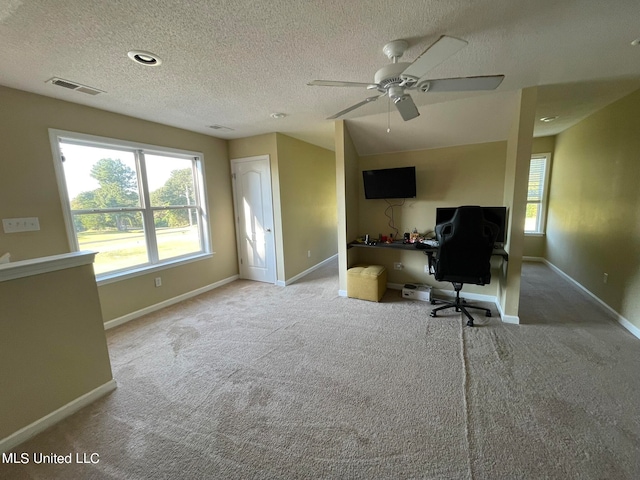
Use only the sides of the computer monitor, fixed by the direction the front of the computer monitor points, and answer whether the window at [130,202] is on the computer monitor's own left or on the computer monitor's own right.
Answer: on the computer monitor's own right

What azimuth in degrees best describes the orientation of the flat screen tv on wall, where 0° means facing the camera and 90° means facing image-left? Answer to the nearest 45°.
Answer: approximately 0°

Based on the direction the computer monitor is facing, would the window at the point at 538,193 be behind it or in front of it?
behind

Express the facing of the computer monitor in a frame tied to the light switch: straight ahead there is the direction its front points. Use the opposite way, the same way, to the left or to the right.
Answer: to the right

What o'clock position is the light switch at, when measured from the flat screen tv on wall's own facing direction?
The light switch is roughly at 2 o'clock from the flat screen tv on wall.

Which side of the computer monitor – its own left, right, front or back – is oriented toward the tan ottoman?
right

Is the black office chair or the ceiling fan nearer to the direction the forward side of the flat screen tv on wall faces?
the ceiling fan

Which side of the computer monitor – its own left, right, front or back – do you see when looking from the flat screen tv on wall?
right
